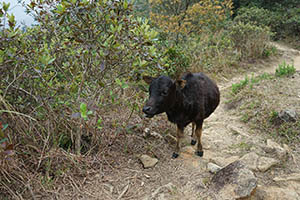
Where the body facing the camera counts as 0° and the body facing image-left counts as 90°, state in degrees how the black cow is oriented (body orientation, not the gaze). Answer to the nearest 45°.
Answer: approximately 45°

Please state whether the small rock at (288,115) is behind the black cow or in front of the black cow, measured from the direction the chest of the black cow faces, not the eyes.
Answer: behind

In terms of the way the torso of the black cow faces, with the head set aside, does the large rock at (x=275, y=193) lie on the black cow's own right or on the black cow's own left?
on the black cow's own left

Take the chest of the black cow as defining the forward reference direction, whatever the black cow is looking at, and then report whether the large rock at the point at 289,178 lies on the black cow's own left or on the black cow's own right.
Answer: on the black cow's own left

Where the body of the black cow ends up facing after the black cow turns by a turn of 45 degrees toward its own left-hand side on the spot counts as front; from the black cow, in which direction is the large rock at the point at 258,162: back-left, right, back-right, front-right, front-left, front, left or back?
left

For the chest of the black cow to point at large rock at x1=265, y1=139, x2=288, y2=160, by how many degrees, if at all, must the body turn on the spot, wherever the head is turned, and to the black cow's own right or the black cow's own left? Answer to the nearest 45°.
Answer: approximately 135° to the black cow's own left

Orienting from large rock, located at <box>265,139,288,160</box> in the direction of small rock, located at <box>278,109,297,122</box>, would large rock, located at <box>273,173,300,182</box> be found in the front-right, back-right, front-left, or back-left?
back-right

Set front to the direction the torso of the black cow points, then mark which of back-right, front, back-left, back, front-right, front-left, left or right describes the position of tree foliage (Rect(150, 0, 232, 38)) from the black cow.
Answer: back-right

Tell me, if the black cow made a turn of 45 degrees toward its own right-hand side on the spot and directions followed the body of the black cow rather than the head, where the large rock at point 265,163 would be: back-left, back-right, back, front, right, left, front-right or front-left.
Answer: back

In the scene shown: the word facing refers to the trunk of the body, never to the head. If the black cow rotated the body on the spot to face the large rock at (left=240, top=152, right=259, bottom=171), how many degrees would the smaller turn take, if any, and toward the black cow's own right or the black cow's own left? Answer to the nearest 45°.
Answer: approximately 135° to the black cow's own left

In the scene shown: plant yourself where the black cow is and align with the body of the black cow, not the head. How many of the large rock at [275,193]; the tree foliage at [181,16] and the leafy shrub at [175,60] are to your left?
1
